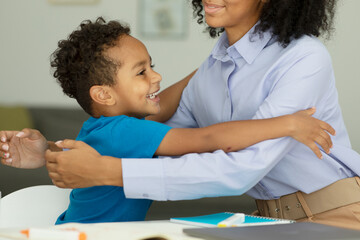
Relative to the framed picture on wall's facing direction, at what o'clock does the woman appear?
The woman is roughly at 12 o'clock from the framed picture on wall.

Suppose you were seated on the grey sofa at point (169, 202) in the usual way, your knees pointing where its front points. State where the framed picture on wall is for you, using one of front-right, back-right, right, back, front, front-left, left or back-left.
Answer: back

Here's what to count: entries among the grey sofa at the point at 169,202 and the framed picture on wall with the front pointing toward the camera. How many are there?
2

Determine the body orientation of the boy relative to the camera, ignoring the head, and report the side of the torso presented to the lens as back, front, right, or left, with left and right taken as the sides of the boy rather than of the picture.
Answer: right

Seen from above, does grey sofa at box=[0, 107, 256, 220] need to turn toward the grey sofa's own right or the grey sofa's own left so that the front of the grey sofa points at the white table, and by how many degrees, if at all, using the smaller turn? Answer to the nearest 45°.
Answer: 0° — it already faces it

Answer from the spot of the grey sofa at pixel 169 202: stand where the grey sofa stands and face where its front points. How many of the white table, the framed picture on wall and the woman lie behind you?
1

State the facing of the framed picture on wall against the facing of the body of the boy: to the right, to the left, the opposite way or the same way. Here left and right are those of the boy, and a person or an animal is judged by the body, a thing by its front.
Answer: to the right

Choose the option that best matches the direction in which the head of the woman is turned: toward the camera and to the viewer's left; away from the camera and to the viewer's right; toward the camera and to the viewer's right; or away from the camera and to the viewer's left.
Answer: toward the camera and to the viewer's left

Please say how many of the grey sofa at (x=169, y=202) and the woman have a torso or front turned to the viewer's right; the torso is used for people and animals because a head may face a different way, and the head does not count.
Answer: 0

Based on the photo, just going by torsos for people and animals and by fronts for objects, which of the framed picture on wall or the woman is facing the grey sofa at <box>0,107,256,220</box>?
the framed picture on wall
